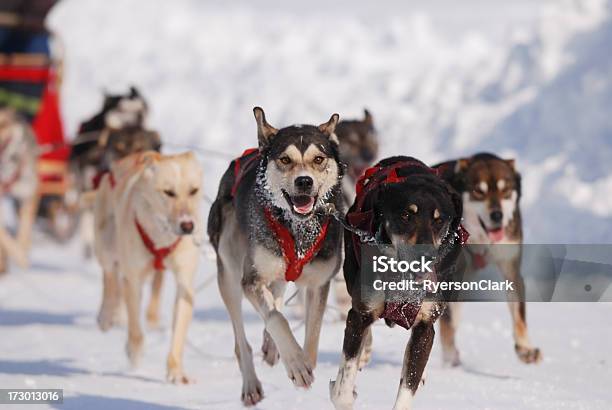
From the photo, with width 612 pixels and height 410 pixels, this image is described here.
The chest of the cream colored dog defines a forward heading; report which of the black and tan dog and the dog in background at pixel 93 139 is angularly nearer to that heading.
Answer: the black and tan dog

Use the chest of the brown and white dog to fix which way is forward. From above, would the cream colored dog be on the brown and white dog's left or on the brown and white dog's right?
on the brown and white dog's right

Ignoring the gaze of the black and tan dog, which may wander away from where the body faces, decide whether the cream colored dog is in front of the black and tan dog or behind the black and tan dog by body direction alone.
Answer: behind

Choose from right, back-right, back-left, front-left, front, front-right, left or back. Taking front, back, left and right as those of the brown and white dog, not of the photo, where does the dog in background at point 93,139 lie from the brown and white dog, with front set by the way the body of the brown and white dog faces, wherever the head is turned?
back-right

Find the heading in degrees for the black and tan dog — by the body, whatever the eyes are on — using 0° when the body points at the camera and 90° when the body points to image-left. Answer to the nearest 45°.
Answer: approximately 0°

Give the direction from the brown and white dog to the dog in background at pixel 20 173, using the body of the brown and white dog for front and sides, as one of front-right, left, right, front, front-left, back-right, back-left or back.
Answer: back-right

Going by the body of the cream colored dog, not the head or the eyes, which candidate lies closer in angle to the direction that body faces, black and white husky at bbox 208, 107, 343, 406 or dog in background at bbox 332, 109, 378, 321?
the black and white husky

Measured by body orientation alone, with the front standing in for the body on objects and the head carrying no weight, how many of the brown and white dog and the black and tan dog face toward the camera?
2

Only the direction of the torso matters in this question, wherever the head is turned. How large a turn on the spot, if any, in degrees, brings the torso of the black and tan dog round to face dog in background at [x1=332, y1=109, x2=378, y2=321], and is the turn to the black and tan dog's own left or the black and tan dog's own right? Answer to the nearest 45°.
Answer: approximately 180°
